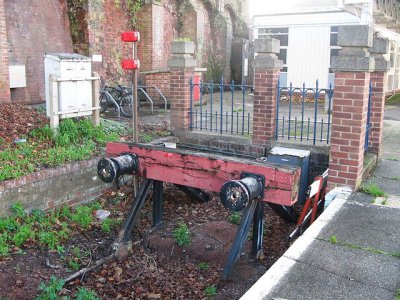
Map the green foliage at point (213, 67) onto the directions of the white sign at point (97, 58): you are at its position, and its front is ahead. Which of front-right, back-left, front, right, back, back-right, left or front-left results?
back-left

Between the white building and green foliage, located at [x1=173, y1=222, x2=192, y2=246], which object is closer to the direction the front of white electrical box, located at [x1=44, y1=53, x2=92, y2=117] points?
the green foliage

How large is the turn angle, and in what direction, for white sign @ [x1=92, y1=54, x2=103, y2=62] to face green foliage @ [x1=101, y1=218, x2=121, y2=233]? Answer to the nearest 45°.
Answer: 0° — it already faces it

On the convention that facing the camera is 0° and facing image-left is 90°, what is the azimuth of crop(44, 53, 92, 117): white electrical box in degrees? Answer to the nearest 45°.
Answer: approximately 315°

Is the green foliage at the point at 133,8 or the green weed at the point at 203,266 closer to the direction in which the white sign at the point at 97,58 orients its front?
the green weed

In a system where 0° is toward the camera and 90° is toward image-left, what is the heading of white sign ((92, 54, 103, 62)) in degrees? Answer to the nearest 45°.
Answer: approximately 0°

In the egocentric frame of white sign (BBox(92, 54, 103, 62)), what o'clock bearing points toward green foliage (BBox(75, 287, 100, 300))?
The green foliage is roughly at 12 o'clock from the white sign.
